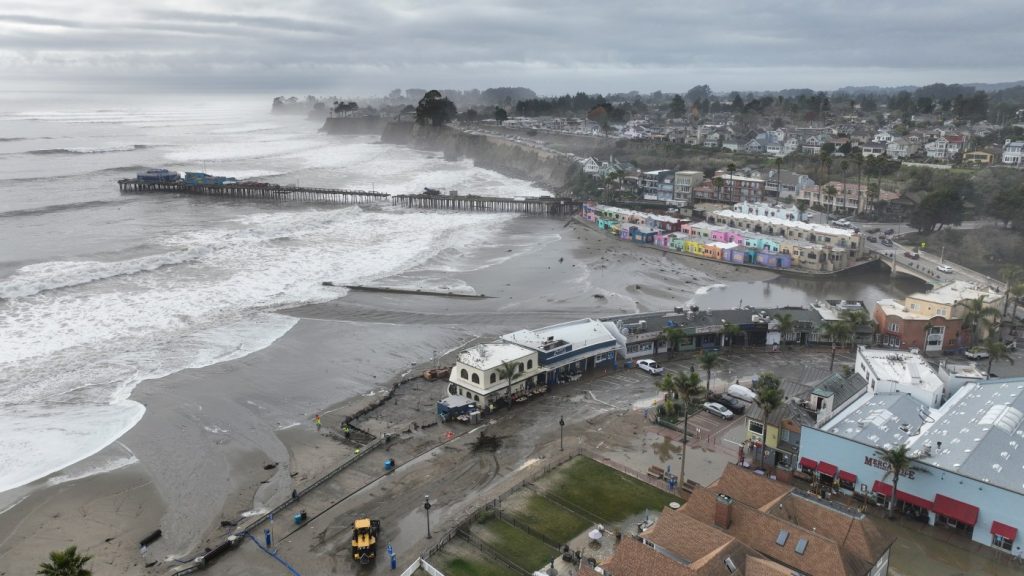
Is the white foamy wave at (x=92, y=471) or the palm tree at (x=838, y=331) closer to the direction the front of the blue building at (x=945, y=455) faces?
the white foamy wave

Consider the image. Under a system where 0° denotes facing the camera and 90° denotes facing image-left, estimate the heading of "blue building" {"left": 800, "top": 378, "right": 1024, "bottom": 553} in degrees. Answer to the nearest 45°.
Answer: approximately 45°

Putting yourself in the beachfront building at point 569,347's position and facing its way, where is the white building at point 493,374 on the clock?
The white building is roughly at 3 o'clock from the beachfront building.
